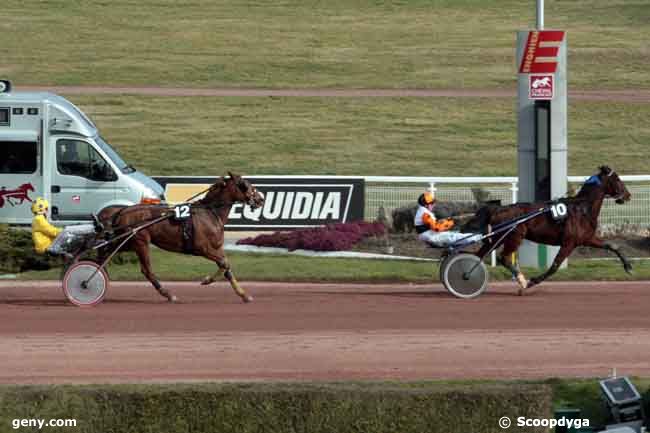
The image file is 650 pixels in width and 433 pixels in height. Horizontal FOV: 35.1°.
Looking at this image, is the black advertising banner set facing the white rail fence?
no

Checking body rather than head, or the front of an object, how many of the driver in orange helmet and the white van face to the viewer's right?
2

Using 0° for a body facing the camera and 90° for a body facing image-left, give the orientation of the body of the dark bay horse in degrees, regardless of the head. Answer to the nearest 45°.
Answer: approximately 270°

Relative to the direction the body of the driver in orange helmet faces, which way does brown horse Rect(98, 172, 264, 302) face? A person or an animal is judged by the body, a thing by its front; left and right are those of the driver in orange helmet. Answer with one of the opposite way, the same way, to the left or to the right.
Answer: the same way

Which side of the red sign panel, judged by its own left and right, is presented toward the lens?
front

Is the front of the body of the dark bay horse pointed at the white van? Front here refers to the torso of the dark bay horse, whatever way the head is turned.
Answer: no

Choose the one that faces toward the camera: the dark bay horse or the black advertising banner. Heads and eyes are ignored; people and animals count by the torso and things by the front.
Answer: the black advertising banner

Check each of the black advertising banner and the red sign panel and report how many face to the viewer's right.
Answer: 0

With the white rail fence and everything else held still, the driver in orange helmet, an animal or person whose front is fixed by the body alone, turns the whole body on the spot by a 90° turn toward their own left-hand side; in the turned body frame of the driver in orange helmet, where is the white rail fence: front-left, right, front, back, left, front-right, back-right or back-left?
front

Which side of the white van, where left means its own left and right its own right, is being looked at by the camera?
right

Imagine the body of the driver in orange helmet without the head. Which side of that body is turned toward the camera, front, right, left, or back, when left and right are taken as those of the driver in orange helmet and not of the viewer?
right

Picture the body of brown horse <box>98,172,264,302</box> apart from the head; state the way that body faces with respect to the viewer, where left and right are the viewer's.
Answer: facing to the right of the viewer

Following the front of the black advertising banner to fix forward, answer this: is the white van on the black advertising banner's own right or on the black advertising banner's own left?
on the black advertising banner's own right

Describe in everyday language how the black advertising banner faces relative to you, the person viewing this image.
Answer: facing the viewer

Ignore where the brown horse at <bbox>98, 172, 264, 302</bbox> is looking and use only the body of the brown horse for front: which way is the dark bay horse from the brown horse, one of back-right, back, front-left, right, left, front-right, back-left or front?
front

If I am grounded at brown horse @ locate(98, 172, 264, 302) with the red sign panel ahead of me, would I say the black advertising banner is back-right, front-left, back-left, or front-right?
front-left

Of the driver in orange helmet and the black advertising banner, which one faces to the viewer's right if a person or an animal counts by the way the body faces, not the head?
the driver in orange helmet

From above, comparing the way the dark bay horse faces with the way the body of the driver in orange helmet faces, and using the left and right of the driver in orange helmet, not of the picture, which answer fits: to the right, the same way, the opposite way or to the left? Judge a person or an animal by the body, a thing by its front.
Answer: the same way

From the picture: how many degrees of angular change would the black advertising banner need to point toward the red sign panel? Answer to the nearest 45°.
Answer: approximately 45° to its left

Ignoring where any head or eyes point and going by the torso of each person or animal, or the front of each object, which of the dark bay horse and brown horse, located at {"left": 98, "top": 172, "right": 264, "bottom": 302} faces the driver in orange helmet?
the brown horse

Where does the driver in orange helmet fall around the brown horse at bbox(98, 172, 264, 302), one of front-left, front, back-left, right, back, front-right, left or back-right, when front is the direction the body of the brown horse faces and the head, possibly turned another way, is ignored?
front
